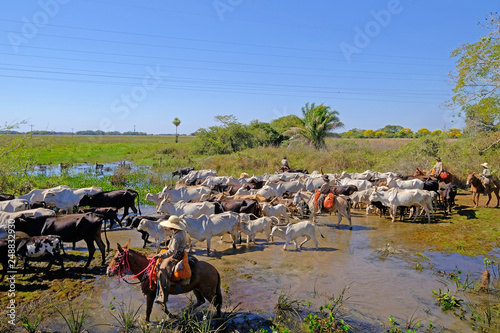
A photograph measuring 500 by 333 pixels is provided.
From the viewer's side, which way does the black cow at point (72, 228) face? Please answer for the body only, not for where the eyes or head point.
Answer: to the viewer's left

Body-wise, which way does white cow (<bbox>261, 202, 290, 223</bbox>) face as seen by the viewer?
to the viewer's left

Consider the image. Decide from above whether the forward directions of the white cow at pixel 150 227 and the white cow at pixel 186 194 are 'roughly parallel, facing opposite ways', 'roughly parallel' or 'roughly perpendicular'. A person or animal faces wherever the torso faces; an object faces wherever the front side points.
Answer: roughly parallel

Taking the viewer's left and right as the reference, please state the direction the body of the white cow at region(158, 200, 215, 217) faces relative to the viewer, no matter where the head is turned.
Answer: facing to the left of the viewer

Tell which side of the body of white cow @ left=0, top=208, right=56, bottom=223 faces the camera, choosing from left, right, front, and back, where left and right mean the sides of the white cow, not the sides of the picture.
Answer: left

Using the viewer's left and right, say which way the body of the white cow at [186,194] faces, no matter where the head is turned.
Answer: facing to the left of the viewer

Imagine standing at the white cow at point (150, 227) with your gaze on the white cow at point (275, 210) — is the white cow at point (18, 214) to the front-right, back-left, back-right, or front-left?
back-left

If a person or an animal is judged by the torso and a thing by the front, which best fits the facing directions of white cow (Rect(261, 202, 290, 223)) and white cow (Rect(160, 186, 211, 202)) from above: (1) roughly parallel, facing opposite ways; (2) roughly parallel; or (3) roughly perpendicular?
roughly parallel

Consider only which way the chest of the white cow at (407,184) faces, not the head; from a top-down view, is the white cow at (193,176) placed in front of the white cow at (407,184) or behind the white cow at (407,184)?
in front

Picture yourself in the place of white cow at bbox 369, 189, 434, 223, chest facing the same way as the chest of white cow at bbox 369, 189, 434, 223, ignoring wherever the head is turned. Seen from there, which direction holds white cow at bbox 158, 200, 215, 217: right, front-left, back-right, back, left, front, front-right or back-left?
front-left

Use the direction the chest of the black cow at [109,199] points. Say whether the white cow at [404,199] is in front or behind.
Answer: behind

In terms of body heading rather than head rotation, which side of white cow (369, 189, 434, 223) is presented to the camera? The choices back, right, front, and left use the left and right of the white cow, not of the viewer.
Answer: left

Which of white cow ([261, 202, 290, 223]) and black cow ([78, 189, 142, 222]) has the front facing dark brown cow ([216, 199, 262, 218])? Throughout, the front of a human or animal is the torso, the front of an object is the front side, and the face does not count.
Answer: the white cow

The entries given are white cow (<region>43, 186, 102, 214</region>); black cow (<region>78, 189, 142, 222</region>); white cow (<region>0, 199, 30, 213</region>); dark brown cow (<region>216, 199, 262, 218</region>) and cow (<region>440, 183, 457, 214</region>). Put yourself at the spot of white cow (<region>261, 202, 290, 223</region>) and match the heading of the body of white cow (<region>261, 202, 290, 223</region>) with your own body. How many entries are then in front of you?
4

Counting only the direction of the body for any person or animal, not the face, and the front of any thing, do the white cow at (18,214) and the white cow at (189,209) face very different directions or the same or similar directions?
same or similar directions

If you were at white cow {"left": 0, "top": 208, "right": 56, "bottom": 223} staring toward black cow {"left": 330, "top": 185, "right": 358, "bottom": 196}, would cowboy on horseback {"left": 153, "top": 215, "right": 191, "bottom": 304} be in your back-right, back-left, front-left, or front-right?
front-right
